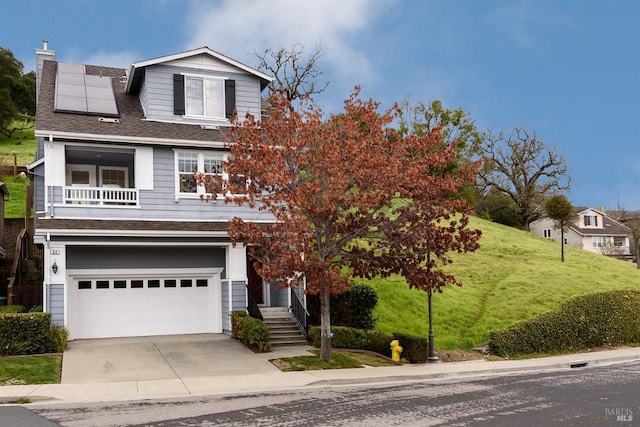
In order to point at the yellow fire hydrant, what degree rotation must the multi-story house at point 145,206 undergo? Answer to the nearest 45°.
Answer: approximately 45° to its left

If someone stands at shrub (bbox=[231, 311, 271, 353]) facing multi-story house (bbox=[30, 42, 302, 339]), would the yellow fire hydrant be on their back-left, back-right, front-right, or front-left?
back-right

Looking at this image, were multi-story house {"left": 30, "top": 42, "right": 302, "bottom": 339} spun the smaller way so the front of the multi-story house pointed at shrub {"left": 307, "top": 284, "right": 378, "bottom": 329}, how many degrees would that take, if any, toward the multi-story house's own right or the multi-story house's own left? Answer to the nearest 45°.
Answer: approximately 90° to the multi-story house's own left

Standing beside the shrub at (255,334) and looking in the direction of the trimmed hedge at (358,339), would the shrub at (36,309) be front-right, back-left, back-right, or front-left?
back-left

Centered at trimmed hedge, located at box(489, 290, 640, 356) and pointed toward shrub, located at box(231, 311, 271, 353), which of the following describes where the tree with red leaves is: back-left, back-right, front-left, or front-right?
front-left

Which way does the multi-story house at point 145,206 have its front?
toward the camera

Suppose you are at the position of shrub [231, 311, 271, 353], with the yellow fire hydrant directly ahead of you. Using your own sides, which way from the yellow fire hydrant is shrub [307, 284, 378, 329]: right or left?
left

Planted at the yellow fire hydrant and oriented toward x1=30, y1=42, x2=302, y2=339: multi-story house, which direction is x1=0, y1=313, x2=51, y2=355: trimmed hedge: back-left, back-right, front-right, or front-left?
front-left

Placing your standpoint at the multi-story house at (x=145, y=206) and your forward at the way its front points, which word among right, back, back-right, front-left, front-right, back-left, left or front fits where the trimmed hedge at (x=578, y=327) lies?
left

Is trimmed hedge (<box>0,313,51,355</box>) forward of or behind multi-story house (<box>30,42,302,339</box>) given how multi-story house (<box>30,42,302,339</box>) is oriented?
forward

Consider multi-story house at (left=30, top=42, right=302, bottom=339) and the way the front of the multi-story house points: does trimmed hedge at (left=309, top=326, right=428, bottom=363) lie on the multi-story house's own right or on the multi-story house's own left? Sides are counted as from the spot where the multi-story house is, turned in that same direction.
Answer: on the multi-story house's own left

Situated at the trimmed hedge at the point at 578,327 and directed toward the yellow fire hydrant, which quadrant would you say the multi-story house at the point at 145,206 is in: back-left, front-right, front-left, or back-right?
front-right
